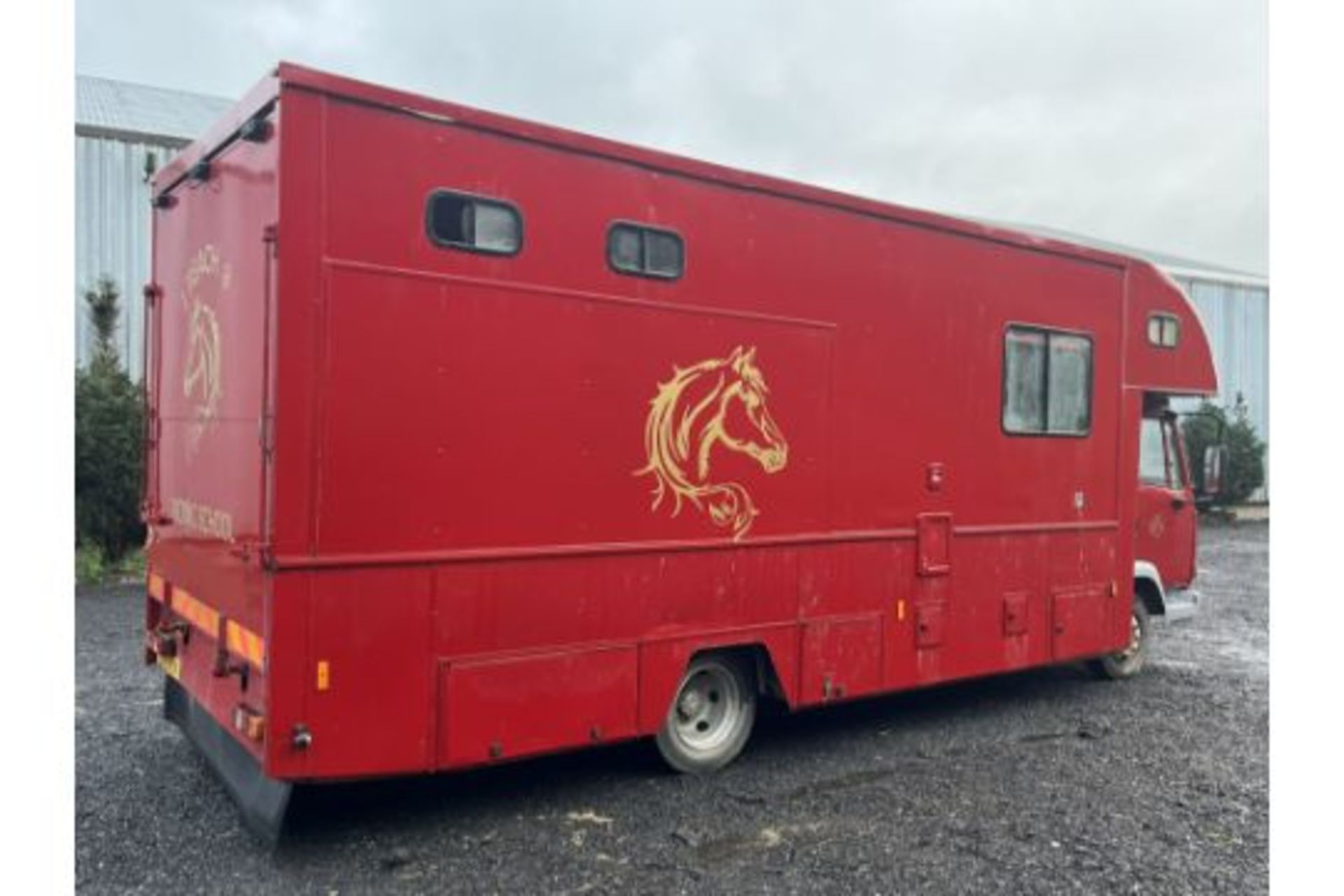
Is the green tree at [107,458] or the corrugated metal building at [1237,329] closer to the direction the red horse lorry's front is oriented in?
the corrugated metal building

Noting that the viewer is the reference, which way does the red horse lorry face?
facing away from the viewer and to the right of the viewer

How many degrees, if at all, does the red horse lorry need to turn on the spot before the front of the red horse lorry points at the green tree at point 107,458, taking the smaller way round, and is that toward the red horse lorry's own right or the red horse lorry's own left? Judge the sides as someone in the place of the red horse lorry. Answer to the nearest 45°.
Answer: approximately 90° to the red horse lorry's own left

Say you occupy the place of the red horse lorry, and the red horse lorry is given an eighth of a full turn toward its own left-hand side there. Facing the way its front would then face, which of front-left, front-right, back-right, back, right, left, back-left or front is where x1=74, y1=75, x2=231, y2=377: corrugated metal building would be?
front-left

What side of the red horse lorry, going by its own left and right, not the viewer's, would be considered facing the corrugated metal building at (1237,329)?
front
